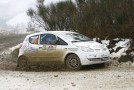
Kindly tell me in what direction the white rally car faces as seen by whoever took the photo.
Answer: facing the viewer and to the right of the viewer
